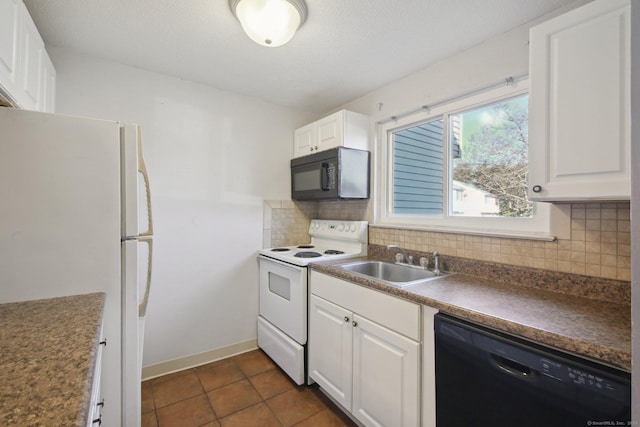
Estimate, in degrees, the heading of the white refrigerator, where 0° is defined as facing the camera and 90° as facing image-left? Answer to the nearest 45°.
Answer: approximately 270°

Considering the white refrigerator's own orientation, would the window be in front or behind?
in front

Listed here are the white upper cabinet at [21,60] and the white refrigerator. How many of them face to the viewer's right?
2

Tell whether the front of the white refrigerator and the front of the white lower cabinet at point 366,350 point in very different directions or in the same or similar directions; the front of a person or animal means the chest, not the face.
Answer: very different directions

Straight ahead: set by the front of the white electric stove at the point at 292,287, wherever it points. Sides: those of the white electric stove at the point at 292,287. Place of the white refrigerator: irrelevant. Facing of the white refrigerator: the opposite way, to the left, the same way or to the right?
the opposite way

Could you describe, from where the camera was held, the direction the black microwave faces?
facing the viewer and to the left of the viewer

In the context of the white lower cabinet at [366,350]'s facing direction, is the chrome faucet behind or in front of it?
behind

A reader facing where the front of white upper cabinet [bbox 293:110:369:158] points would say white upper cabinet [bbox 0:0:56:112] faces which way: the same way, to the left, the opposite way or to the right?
the opposite way

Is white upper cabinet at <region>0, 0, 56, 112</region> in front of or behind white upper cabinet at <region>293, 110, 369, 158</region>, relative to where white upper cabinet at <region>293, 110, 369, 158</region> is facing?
in front
